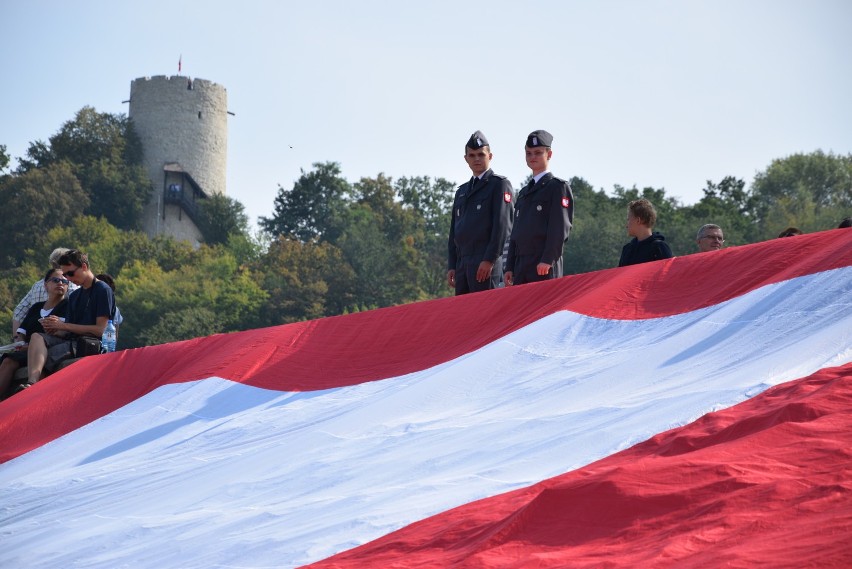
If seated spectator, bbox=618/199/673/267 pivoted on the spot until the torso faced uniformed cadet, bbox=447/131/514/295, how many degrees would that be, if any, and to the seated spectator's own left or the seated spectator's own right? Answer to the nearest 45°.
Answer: approximately 45° to the seated spectator's own right

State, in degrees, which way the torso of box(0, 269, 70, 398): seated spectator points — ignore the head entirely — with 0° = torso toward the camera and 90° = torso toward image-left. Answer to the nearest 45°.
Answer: approximately 45°

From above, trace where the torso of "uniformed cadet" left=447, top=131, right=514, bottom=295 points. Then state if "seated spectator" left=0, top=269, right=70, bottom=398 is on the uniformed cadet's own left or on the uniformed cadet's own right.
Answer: on the uniformed cadet's own right

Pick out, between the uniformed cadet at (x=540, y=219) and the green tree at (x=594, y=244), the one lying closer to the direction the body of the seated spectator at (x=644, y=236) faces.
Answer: the uniformed cadet

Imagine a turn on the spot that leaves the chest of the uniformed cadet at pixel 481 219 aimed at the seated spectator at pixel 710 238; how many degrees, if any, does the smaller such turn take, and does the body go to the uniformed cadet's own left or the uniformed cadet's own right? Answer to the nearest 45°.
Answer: approximately 135° to the uniformed cadet's own left

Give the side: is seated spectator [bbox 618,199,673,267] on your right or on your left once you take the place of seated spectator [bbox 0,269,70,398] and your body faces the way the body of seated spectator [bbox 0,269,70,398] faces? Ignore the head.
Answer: on your left

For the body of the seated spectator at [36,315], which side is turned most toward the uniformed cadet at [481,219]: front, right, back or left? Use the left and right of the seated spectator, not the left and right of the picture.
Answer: left

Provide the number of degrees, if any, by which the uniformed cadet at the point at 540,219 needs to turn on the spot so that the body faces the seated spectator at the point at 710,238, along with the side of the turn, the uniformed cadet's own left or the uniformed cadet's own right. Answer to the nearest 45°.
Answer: approximately 135° to the uniformed cadet's own left
